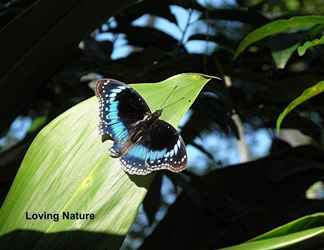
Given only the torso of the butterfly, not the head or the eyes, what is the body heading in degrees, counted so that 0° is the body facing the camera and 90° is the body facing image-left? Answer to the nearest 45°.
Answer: approximately 225°
